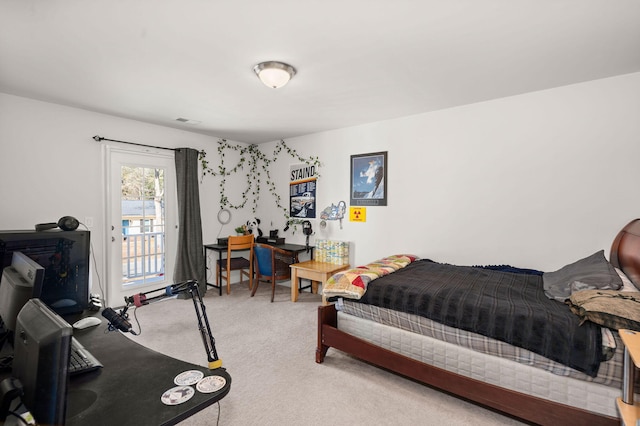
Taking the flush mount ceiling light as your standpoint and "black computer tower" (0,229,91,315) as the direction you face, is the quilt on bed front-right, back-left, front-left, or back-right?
back-left

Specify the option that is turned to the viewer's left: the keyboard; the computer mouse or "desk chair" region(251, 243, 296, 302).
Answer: the computer mouse

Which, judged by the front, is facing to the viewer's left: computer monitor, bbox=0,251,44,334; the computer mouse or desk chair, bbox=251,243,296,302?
the computer mouse

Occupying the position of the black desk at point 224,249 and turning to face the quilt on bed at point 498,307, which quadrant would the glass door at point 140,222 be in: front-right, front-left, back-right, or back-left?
back-right

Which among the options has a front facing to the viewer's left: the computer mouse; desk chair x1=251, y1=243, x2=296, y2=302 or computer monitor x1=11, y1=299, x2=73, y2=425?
the computer mouse

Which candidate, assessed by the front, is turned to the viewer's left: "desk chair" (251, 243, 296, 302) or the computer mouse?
the computer mouse

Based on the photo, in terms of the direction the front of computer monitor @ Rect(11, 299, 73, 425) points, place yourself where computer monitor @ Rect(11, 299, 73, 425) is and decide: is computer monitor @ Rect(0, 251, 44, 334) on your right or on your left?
on your left

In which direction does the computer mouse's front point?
to the viewer's left
